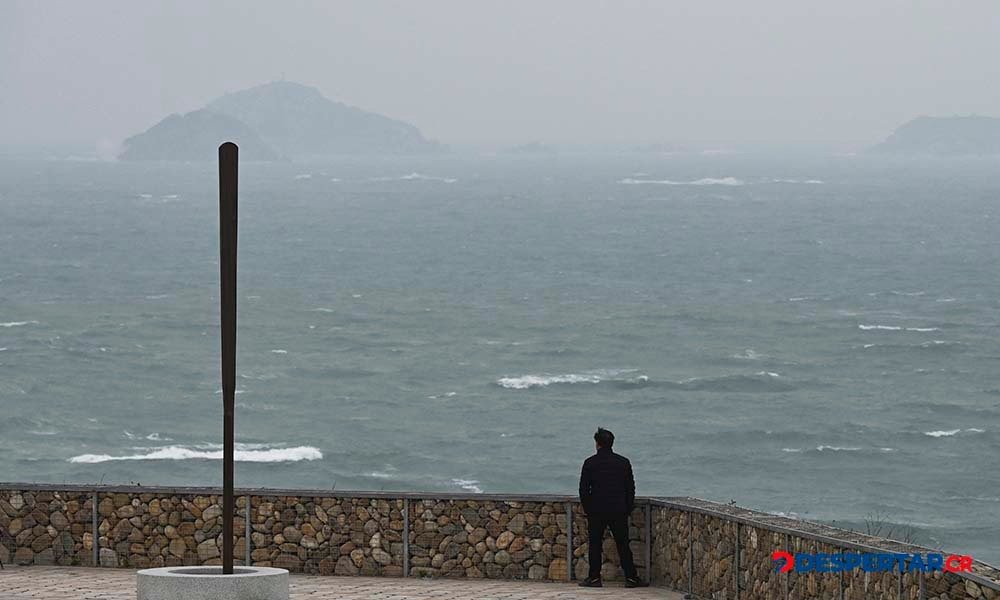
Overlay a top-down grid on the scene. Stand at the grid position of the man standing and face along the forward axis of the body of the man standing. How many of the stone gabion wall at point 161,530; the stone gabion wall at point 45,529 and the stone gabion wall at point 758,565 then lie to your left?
2

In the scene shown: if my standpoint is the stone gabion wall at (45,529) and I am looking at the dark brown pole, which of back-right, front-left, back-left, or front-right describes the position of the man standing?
front-left

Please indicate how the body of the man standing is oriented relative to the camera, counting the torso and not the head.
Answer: away from the camera

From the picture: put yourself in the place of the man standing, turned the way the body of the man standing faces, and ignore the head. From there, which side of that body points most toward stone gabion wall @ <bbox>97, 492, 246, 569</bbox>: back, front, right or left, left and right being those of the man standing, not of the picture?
left

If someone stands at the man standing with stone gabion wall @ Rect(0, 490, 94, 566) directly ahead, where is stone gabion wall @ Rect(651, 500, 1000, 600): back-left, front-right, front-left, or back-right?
back-left

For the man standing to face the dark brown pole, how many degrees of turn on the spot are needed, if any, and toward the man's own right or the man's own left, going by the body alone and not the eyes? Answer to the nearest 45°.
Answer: approximately 135° to the man's own left

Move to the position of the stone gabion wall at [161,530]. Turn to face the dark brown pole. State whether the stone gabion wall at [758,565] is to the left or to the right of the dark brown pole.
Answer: left

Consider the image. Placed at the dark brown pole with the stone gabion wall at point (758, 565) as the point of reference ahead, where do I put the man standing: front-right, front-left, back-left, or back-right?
front-left
